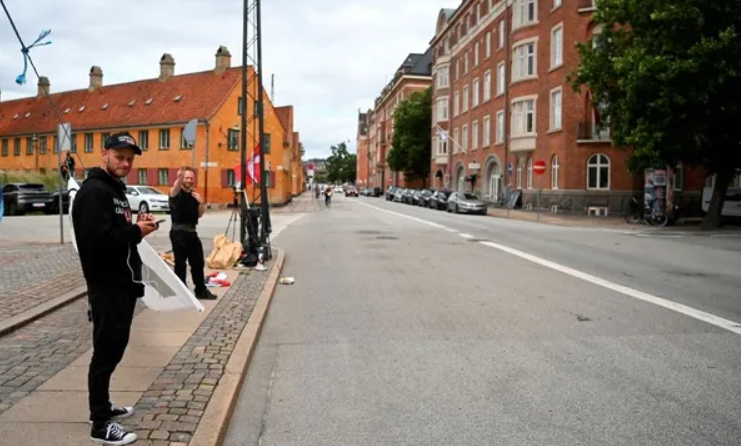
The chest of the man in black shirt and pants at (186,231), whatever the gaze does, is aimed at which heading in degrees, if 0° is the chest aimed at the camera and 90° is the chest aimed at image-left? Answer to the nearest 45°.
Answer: approximately 0°

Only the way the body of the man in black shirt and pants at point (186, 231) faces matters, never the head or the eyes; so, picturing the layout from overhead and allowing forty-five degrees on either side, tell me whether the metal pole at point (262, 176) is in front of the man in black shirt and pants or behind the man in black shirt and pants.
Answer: behind

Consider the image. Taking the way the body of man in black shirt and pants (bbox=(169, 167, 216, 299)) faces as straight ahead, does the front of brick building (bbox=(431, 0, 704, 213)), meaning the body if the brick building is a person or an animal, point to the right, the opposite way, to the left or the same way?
to the right

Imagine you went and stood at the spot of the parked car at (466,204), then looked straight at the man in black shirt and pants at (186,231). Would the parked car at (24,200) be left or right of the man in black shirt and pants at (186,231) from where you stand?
right

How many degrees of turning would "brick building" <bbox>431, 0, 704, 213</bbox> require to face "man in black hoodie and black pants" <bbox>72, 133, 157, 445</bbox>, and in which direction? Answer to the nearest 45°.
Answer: approximately 45° to its left

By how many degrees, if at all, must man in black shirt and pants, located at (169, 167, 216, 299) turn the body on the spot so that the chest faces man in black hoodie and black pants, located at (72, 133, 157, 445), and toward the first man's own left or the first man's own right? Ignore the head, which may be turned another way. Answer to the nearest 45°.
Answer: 0° — they already face them

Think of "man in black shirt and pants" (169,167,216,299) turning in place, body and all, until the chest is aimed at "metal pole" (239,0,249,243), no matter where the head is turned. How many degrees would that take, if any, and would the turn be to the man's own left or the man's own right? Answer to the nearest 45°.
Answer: approximately 180°

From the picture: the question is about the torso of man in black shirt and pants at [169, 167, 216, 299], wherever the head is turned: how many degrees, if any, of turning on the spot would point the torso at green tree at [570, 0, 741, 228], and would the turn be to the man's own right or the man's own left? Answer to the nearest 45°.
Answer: approximately 135° to the man's own left

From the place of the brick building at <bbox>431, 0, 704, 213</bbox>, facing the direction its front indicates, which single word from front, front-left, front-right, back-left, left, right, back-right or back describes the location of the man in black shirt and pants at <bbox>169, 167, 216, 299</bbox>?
front-left

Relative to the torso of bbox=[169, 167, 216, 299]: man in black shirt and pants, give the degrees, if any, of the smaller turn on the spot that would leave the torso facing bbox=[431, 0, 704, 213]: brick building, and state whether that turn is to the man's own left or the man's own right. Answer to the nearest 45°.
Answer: approximately 135° to the man's own left

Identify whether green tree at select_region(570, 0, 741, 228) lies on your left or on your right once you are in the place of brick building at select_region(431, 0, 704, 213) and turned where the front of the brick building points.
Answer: on your left

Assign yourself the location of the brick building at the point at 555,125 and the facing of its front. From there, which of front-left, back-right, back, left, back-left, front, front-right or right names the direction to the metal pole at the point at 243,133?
front-left
